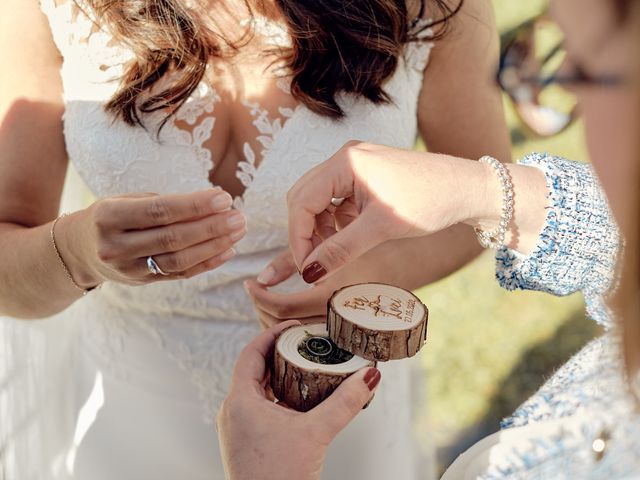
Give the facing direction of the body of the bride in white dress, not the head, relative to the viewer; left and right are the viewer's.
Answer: facing the viewer
